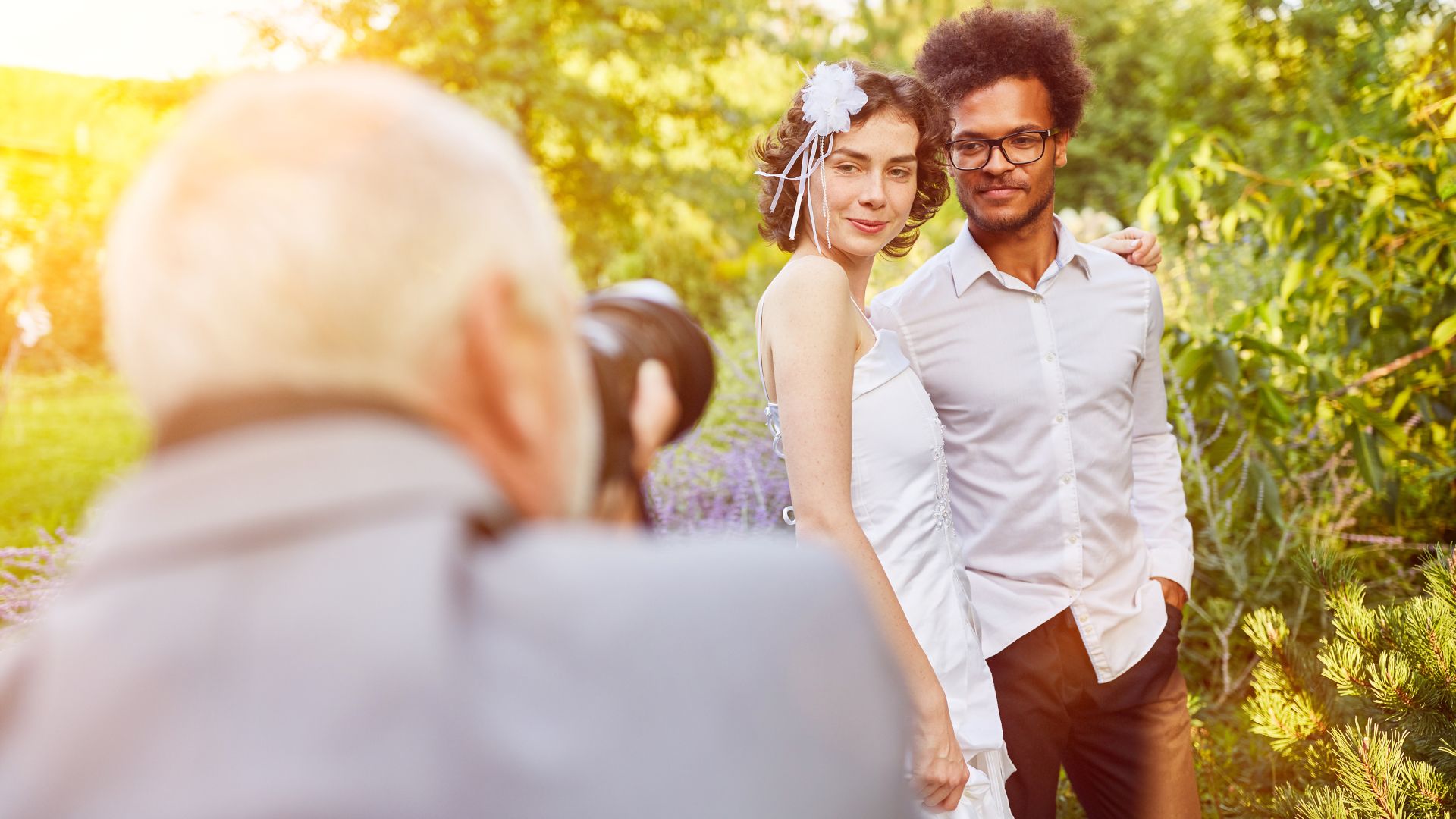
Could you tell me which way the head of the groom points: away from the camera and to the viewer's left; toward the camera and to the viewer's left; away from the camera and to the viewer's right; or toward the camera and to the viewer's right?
toward the camera and to the viewer's left

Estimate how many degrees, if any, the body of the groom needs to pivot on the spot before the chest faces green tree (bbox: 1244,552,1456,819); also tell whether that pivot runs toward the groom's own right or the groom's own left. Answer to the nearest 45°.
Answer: approximately 45° to the groom's own left

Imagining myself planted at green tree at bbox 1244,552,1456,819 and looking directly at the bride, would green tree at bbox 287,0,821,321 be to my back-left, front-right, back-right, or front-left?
front-right

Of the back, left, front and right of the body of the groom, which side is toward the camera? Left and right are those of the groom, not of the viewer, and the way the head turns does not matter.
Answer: front

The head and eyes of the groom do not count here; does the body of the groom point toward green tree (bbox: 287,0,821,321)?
no
